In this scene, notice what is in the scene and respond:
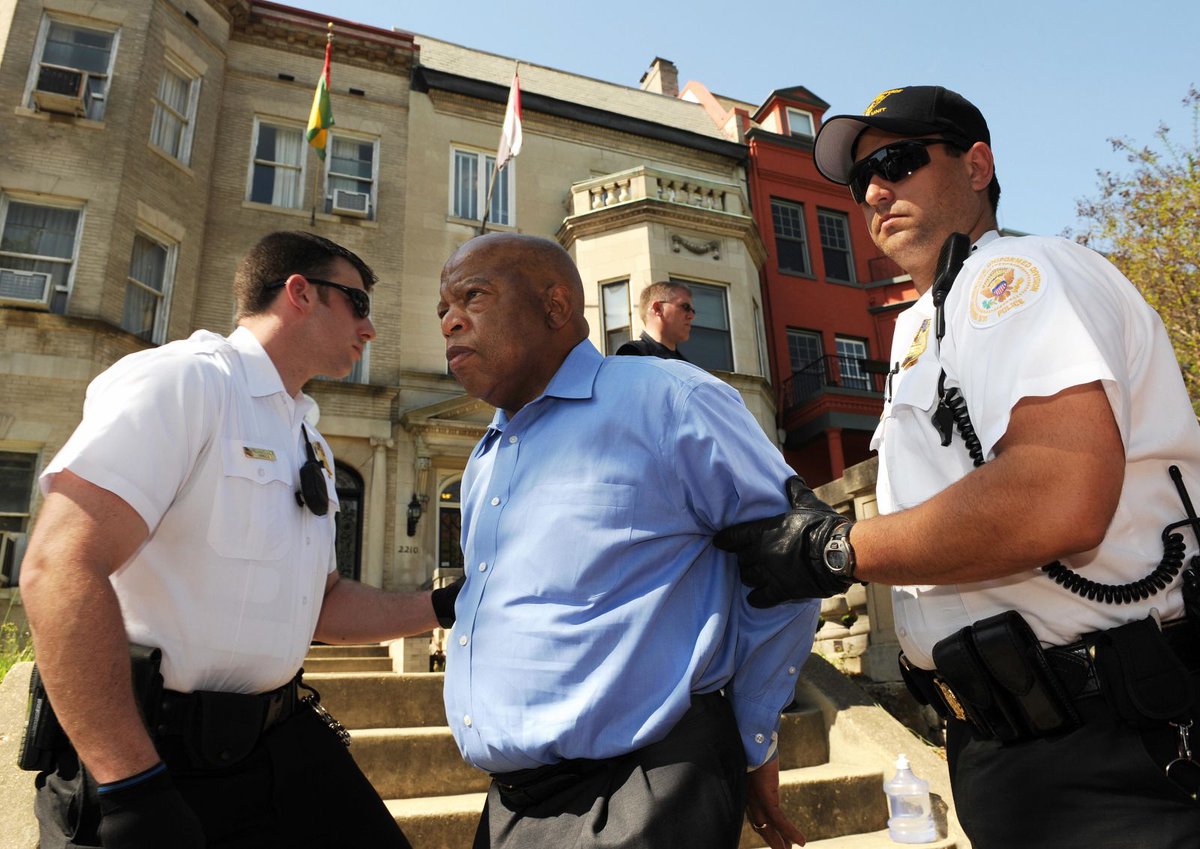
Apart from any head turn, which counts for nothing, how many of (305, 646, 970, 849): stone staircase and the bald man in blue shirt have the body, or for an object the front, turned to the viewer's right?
0

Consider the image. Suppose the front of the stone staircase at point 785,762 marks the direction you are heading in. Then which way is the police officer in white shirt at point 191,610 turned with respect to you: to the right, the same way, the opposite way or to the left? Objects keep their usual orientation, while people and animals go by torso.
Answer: to the left

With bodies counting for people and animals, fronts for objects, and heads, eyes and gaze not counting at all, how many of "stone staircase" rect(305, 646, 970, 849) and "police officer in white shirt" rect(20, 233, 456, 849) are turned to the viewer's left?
0

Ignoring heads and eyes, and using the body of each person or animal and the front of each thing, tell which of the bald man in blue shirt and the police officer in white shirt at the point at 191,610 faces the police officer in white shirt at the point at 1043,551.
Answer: the police officer in white shirt at the point at 191,610

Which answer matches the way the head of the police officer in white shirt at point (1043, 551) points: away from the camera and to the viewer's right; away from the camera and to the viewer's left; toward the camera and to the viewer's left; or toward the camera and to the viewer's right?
toward the camera and to the viewer's left

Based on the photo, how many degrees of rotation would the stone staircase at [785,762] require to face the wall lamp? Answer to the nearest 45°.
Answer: approximately 135° to its right

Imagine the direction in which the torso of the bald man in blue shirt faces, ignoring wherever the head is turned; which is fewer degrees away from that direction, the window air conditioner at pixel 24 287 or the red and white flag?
the window air conditioner

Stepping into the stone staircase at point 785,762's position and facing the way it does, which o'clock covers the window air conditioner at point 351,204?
The window air conditioner is roughly at 5 o'clock from the stone staircase.

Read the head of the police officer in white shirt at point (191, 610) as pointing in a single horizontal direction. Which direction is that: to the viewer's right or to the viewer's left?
to the viewer's right

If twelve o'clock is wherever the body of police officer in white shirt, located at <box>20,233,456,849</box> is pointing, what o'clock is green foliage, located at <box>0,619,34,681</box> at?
The green foliage is roughly at 7 o'clock from the police officer in white shirt.

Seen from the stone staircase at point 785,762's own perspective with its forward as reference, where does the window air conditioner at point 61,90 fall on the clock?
The window air conditioner is roughly at 4 o'clock from the stone staircase.

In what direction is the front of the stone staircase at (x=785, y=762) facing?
toward the camera

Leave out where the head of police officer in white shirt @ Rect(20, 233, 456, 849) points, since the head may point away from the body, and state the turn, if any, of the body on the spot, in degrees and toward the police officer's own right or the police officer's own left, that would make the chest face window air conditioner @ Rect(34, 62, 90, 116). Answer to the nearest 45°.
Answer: approximately 135° to the police officer's own left

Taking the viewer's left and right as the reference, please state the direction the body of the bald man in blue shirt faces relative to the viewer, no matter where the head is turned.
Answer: facing the viewer and to the left of the viewer

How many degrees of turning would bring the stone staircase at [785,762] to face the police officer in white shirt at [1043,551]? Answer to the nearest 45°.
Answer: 0° — it already faces them

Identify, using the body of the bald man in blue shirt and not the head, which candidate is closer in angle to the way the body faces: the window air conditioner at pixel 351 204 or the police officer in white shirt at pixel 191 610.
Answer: the police officer in white shirt

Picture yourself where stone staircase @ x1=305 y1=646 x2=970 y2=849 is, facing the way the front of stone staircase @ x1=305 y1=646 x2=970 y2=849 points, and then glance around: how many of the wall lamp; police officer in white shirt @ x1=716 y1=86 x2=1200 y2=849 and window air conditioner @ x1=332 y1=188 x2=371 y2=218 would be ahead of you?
1
